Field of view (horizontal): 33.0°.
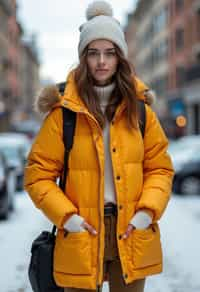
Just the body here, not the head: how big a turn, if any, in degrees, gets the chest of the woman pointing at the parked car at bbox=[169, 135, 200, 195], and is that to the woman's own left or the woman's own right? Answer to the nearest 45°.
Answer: approximately 180°

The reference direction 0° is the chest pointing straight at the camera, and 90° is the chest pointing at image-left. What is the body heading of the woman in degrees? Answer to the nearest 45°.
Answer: approximately 0°

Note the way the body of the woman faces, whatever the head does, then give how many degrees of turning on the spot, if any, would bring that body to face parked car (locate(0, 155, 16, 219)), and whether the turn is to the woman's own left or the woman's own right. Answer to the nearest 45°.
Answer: approximately 180°

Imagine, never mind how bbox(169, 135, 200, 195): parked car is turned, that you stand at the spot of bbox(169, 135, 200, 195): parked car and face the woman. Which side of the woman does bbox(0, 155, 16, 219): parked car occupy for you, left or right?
right
